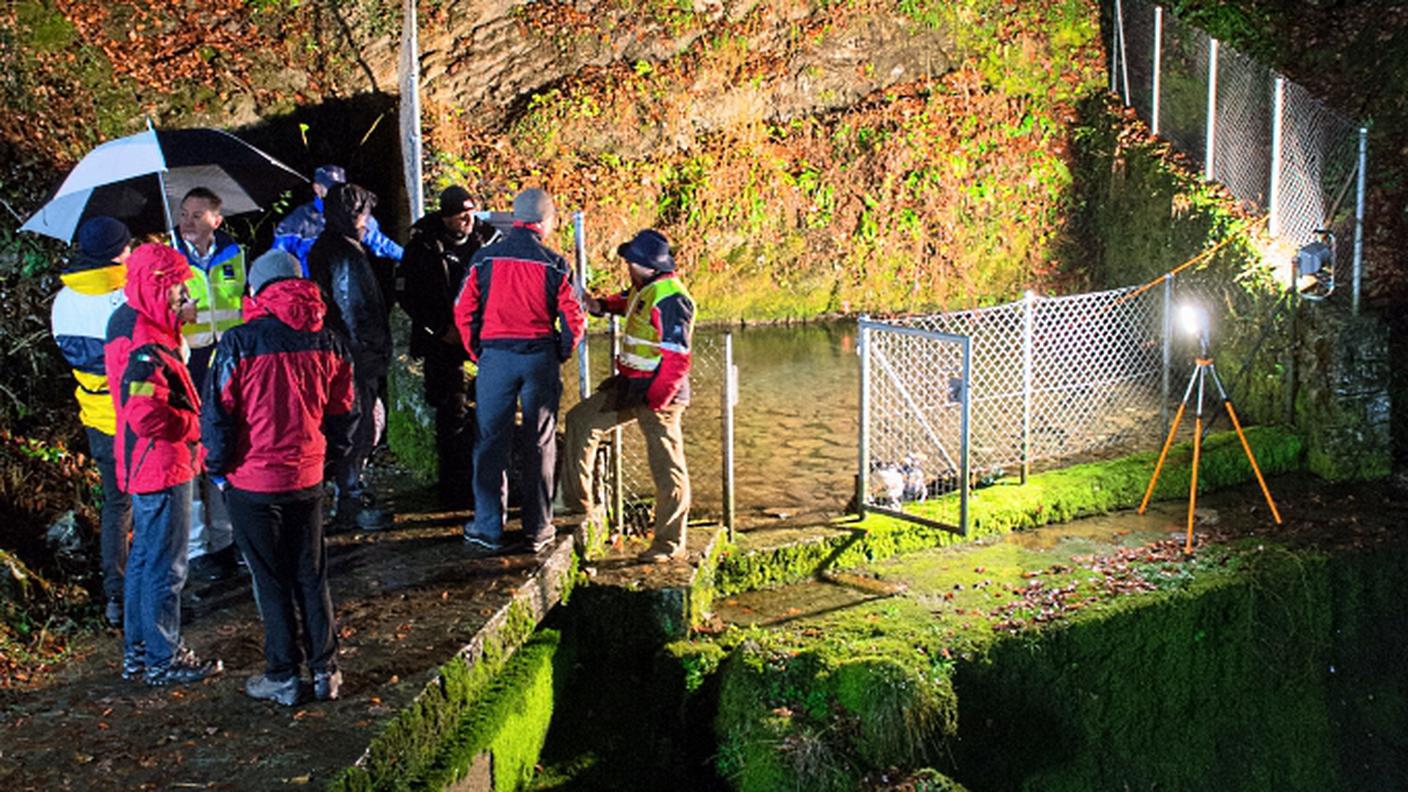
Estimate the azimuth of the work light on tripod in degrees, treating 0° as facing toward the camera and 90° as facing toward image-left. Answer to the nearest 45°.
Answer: approximately 45°

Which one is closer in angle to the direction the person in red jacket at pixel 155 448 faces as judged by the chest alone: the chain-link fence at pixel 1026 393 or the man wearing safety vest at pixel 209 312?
the chain-link fence

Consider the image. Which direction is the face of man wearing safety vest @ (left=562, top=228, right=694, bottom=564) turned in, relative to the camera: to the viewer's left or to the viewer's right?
to the viewer's left

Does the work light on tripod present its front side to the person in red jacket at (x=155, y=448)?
yes

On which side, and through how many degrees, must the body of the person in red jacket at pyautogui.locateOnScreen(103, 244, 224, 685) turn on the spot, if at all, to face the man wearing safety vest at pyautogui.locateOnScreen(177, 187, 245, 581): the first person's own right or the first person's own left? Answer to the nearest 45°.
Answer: approximately 90° to the first person's own left

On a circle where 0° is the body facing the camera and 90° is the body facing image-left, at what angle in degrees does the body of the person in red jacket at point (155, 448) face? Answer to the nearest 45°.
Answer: approximately 270°

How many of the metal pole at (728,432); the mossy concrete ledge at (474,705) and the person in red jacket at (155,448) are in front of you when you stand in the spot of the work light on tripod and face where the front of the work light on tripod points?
3

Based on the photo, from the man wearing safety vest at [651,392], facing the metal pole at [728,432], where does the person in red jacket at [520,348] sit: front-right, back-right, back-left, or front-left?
back-left

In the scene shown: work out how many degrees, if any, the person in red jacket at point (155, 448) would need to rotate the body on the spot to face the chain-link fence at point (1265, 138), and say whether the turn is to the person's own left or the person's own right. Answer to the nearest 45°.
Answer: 0° — they already face it

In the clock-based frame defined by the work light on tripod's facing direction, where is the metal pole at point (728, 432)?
The metal pole is roughly at 12 o'clock from the work light on tripod.

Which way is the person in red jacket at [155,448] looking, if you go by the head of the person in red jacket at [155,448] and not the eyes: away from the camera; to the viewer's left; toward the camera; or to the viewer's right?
to the viewer's right
